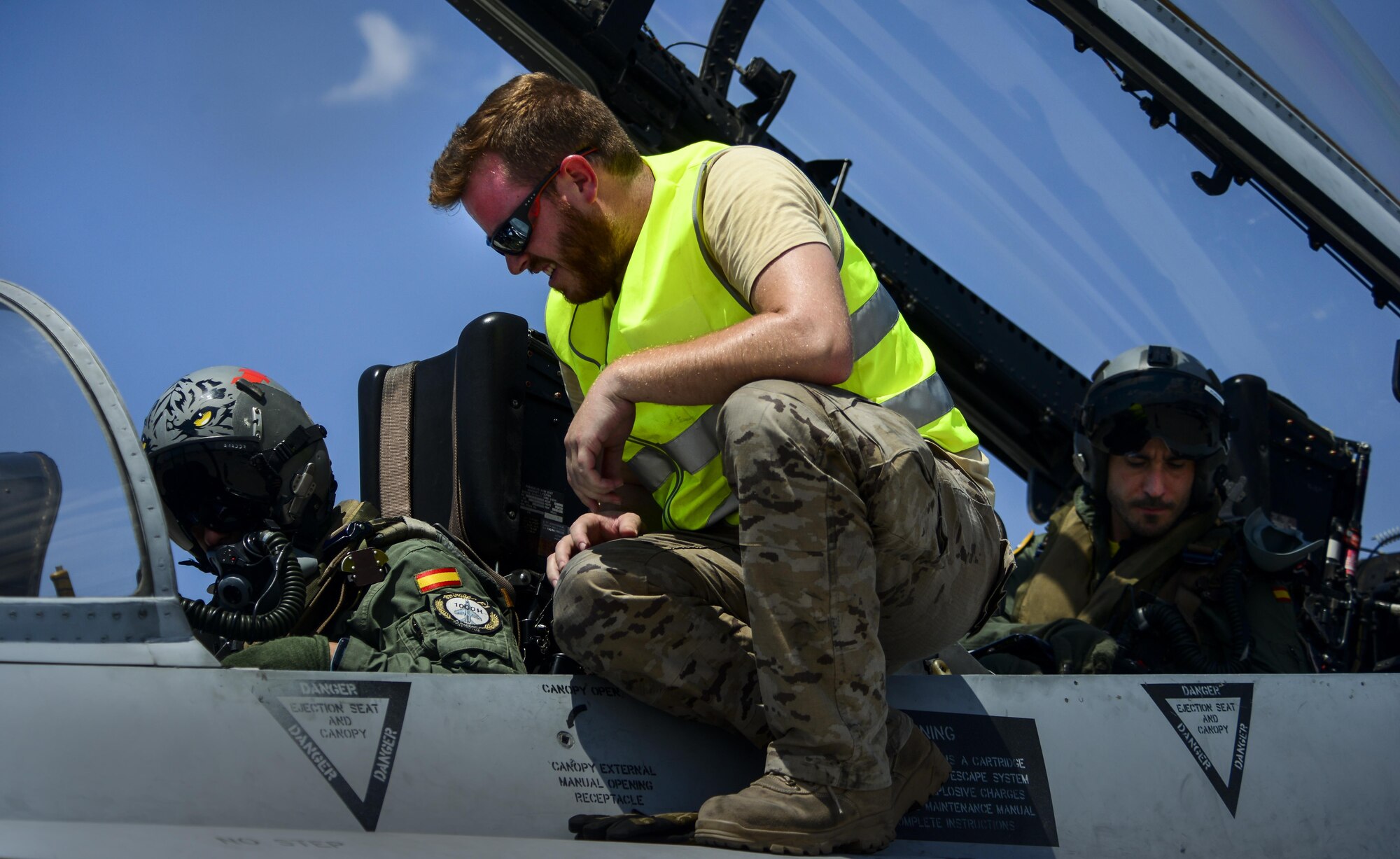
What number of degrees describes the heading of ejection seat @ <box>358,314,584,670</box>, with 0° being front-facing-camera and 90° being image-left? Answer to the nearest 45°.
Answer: approximately 45°

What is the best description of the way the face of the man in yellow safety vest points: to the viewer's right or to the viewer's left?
to the viewer's left

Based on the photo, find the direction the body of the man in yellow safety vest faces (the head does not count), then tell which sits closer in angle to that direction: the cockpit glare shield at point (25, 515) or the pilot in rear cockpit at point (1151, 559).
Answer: the cockpit glare shield

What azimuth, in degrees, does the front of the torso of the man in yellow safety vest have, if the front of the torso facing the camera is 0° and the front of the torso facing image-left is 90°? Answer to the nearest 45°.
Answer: approximately 45°
